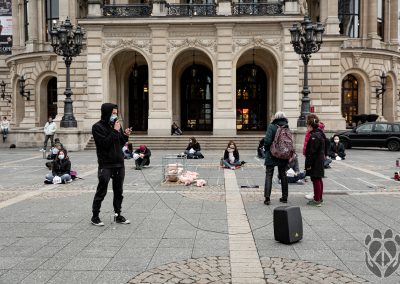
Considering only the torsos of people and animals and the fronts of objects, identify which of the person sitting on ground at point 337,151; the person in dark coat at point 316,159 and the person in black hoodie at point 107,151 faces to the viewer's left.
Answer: the person in dark coat

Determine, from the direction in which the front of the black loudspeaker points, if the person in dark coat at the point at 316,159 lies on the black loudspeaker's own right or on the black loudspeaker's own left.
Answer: on the black loudspeaker's own left

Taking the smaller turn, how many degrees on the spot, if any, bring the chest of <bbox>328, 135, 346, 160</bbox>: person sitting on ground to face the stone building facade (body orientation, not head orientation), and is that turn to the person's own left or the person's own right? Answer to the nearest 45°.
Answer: approximately 135° to the person's own right

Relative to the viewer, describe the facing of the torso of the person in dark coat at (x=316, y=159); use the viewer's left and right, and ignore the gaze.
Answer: facing to the left of the viewer

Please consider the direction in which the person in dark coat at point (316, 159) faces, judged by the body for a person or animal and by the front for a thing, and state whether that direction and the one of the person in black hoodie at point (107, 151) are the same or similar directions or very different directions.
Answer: very different directions

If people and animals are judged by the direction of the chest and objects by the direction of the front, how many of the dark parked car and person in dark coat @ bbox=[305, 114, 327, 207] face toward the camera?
0

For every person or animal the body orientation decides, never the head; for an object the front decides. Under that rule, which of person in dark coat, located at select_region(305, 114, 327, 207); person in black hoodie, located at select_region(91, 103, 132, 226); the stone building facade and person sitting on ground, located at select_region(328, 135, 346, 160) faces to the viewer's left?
the person in dark coat
